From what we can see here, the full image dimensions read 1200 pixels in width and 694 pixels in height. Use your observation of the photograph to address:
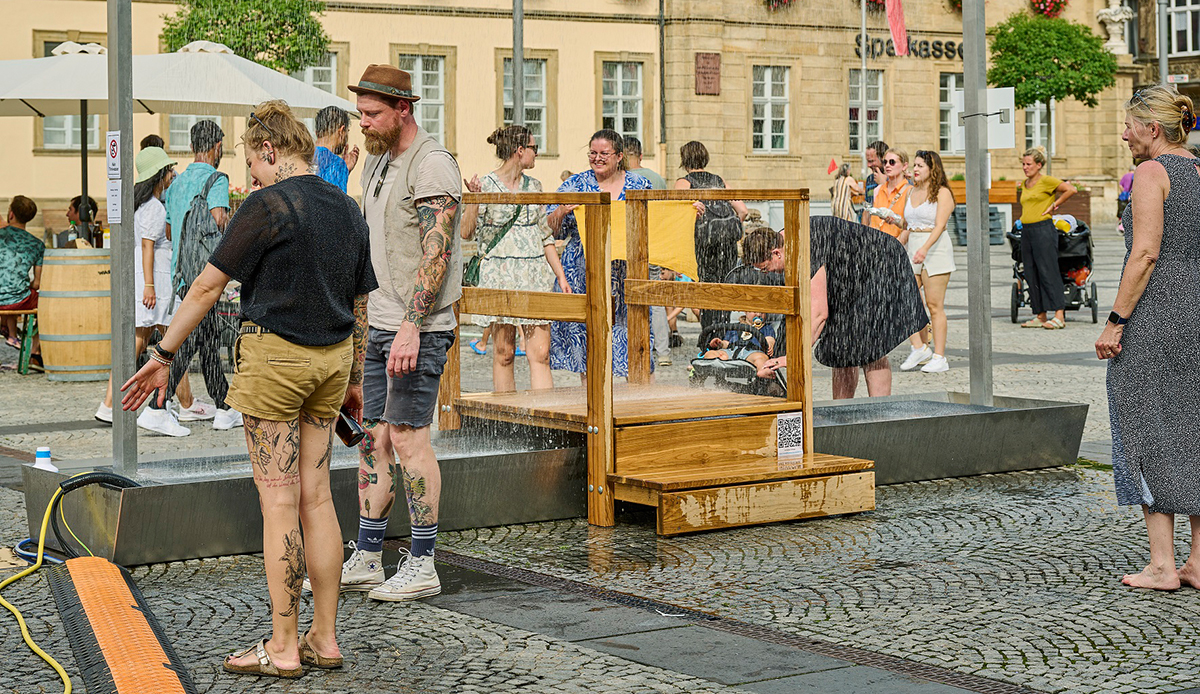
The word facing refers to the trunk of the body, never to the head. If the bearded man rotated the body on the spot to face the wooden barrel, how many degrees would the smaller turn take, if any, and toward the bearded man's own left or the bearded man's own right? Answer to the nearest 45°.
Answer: approximately 135° to the bearded man's own right

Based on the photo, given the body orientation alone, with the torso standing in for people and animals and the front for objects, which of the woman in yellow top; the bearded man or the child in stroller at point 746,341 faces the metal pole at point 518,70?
the woman in yellow top

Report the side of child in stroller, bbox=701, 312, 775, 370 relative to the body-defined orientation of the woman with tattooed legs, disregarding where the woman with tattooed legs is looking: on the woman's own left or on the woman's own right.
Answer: on the woman's own right

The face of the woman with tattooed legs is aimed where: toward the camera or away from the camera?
away from the camera

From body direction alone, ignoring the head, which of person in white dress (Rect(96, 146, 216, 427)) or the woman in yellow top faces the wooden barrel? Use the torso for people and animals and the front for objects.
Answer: the woman in yellow top

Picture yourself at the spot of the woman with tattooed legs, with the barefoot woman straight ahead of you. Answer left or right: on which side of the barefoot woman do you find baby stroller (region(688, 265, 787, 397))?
left
